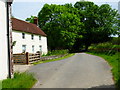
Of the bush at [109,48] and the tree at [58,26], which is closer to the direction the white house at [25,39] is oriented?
the bush

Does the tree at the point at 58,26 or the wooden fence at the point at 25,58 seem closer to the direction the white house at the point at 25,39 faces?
the wooden fence

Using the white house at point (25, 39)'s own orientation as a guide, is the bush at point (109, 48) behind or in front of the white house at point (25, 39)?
in front

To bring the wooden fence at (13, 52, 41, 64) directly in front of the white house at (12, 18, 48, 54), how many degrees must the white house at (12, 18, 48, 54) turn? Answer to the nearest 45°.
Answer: approximately 45° to its right

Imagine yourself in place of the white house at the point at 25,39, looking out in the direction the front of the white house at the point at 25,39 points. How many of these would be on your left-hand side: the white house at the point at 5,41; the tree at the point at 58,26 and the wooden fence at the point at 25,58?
1

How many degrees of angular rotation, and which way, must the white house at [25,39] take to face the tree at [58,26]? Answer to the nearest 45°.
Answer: approximately 90° to its left

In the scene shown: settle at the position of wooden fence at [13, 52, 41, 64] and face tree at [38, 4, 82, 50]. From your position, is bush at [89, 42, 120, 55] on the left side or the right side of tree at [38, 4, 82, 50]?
right

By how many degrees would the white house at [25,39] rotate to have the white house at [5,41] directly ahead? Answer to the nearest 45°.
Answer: approximately 45° to its right

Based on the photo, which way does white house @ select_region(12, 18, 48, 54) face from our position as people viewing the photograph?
facing the viewer and to the right of the viewer
